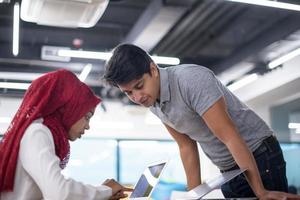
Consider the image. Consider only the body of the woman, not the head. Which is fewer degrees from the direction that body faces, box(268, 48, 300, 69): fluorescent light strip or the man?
the man

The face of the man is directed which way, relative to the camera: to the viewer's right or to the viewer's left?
to the viewer's left

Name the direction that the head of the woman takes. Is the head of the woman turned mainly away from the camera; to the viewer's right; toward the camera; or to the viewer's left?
to the viewer's right

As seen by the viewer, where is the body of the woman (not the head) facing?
to the viewer's right

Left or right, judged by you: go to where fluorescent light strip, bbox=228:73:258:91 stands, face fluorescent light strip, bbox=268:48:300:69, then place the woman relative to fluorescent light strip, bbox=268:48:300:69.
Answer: right

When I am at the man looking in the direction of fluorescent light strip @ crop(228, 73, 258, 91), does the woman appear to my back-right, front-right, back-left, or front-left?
back-left

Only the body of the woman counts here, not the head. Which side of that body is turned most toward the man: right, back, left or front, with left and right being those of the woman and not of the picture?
front

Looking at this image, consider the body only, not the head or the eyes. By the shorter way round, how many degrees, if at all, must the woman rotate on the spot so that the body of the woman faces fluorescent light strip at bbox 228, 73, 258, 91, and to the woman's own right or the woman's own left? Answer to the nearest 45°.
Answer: approximately 45° to the woman's own left
